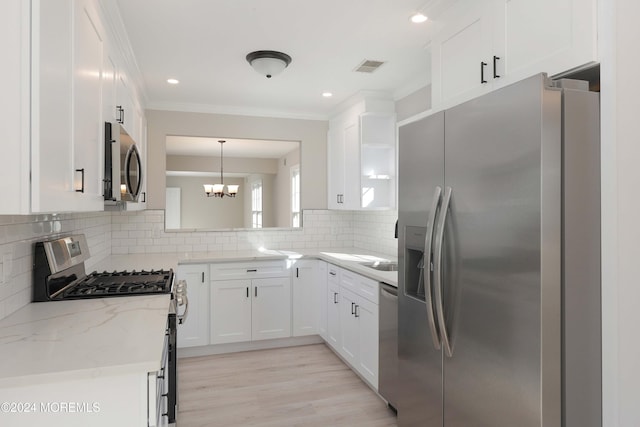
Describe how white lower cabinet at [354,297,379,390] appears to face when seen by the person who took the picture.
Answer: facing the viewer and to the left of the viewer

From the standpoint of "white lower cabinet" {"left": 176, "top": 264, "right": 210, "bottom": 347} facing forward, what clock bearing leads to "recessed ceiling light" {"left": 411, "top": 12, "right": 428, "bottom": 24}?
The recessed ceiling light is roughly at 11 o'clock from the white lower cabinet.

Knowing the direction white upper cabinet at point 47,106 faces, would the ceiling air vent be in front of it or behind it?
in front

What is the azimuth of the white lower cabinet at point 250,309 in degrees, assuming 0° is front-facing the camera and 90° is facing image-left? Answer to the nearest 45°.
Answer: approximately 0°

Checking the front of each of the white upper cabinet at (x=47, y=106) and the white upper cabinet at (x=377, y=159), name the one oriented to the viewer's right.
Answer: the white upper cabinet at (x=47, y=106)

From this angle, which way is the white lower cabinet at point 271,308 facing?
toward the camera

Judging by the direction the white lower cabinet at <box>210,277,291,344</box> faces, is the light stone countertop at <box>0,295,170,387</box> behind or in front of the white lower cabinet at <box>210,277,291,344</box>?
in front

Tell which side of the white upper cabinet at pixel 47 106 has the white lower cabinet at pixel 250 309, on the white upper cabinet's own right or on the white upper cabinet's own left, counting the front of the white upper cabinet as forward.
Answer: on the white upper cabinet's own left

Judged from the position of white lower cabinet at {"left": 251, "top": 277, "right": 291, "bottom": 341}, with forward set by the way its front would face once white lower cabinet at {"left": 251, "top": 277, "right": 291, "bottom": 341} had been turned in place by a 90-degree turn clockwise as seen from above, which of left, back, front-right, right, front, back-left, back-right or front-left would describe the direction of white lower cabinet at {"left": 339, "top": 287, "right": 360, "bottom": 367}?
back-left

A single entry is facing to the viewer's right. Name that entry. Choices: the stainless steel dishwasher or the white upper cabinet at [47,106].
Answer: the white upper cabinet

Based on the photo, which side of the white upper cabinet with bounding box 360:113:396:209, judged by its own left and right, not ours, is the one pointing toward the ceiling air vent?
front

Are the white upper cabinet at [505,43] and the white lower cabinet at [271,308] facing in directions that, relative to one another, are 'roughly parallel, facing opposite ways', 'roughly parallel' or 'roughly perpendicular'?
roughly perpendicular

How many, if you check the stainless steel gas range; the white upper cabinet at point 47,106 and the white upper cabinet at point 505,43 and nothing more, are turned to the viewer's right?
2
